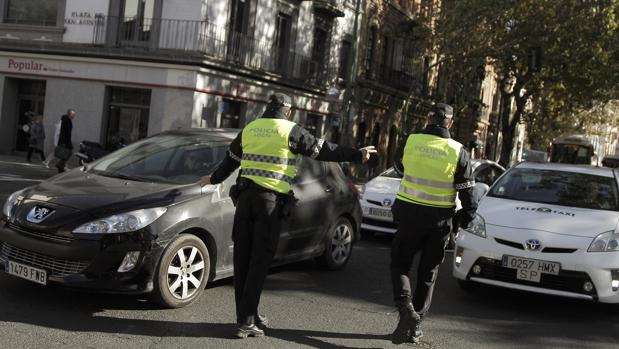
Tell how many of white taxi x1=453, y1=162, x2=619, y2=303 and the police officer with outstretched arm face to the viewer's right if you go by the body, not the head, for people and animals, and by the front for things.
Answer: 0

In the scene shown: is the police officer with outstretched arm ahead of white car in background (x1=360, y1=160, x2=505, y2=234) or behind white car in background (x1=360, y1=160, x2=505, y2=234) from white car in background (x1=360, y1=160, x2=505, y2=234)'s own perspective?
ahead

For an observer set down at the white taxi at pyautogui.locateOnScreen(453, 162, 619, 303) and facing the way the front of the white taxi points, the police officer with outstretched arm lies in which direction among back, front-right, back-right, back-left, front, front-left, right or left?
front-right

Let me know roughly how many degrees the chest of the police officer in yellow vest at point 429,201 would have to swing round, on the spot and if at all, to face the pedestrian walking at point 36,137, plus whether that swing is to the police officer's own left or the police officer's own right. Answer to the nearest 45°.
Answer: approximately 45° to the police officer's own left

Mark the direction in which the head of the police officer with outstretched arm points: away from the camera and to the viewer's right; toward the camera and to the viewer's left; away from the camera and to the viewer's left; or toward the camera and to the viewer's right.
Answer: away from the camera and to the viewer's right

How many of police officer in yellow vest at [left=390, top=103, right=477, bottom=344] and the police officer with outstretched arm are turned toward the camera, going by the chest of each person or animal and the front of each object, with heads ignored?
0

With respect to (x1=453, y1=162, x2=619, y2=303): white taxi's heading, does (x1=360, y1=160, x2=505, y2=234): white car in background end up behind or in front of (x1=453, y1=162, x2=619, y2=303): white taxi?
behind

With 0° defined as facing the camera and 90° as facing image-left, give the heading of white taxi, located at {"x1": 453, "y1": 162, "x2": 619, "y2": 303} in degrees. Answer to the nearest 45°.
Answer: approximately 0°

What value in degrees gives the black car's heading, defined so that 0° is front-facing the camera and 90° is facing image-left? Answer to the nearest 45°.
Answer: approximately 45°

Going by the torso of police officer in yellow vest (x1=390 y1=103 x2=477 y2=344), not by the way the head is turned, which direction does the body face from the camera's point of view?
away from the camera
